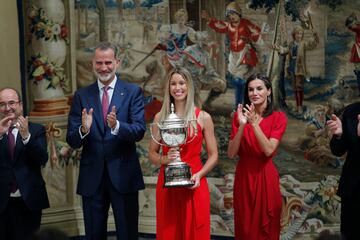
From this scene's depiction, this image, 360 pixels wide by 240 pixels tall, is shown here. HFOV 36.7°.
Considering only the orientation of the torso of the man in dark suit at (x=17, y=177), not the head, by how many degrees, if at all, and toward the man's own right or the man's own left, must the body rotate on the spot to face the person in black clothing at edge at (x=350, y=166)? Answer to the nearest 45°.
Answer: approximately 90° to the man's own left

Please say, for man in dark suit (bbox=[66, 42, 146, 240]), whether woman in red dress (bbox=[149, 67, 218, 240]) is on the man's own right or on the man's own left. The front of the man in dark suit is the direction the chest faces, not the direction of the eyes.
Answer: on the man's own left

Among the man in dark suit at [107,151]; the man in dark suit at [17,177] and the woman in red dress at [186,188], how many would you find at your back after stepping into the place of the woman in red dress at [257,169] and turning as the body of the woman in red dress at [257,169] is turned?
0

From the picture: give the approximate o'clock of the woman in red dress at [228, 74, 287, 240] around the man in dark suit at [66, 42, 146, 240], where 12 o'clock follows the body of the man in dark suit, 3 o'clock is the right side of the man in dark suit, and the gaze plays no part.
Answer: The woman in red dress is roughly at 9 o'clock from the man in dark suit.

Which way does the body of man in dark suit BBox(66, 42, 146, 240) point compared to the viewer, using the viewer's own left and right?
facing the viewer

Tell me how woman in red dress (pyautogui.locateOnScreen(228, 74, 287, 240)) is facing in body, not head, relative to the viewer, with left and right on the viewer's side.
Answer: facing the viewer and to the left of the viewer

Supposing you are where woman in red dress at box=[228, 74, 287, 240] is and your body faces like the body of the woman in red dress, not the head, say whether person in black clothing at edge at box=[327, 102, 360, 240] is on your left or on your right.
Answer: on your left

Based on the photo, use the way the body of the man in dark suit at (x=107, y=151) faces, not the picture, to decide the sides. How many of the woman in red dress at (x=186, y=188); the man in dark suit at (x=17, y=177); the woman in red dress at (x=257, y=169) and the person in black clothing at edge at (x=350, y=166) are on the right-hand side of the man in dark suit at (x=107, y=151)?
1

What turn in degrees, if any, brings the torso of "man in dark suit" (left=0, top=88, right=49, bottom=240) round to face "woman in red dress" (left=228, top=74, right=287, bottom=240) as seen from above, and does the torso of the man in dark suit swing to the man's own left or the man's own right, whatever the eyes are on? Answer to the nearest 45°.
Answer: approximately 90° to the man's own left

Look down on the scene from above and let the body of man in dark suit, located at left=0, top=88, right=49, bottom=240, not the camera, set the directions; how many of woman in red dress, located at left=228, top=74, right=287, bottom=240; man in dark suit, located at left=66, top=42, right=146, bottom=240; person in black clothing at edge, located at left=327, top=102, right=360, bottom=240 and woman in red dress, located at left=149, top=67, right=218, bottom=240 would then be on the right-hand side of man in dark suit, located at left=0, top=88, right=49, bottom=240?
0

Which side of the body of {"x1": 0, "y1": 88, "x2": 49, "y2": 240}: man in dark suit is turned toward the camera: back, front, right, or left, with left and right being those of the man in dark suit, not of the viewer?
front

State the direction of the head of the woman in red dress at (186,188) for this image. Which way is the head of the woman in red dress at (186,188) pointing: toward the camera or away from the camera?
toward the camera

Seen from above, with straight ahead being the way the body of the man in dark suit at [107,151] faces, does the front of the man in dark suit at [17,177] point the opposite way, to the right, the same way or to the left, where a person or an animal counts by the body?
the same way

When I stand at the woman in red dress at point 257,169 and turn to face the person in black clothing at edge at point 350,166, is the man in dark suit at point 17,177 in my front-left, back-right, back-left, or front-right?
back-right

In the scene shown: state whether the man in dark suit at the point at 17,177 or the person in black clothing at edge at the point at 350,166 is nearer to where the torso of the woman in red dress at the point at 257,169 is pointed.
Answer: the man in dark suit
